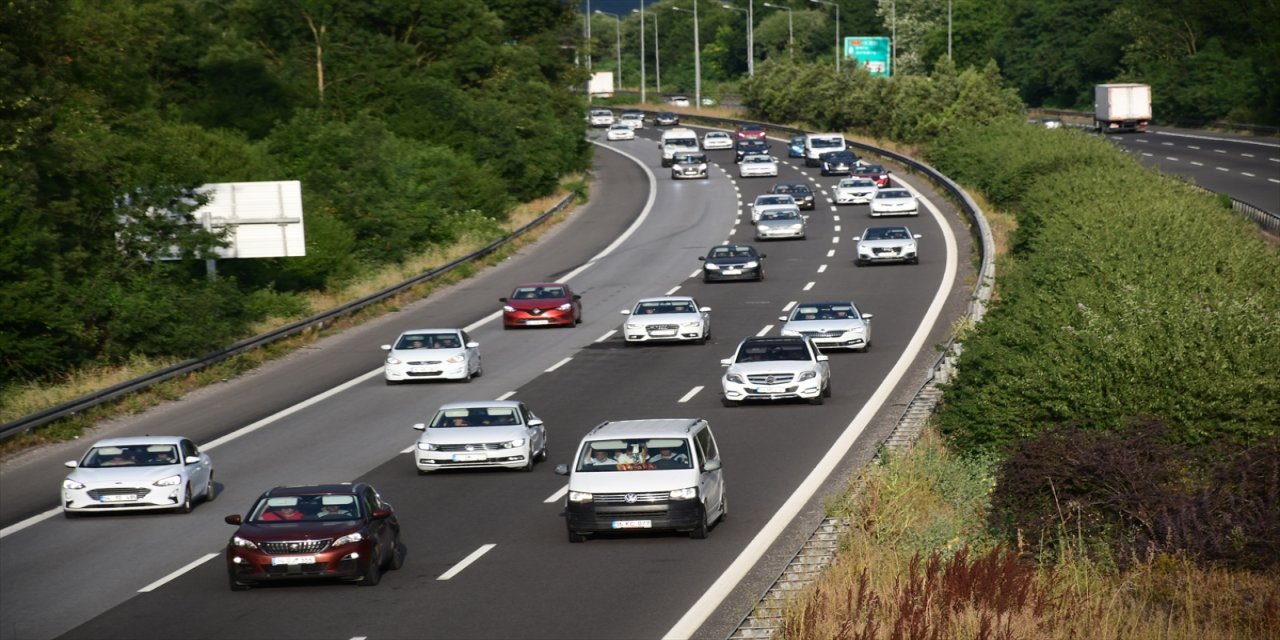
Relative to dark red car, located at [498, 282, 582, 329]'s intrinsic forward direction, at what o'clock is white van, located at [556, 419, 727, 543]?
The white van is roughly at 12 o'clock from the dark red car.

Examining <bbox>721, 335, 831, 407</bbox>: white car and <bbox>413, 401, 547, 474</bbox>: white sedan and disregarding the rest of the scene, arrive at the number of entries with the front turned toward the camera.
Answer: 2

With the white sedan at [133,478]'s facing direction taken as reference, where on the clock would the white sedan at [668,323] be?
the white sedan at [668,323] is roughly at 6 o'clock from the white sedan at [133,478].

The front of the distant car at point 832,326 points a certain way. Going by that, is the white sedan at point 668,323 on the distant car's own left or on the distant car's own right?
on the distant car's own right

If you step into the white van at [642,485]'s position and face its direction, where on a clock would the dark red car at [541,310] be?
The dark red car is roughly at 6 o'clock from the white van.
